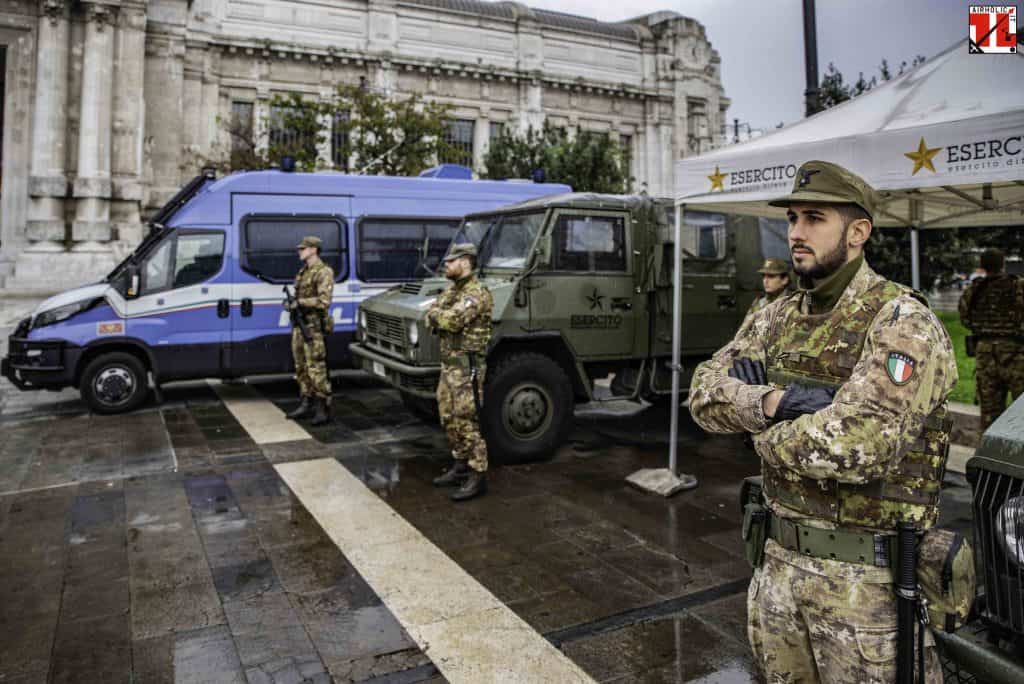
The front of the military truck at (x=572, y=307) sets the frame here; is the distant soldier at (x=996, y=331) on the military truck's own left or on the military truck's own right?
on the military truck's own left

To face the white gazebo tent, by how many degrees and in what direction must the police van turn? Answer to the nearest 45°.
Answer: approximately 135° to its left

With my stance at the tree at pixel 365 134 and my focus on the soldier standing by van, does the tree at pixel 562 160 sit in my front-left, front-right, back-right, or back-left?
back-left

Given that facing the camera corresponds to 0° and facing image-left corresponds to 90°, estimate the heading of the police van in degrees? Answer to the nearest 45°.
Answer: approximately 90°

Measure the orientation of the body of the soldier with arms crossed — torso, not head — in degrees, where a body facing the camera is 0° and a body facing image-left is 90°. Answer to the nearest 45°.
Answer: approximately 45°

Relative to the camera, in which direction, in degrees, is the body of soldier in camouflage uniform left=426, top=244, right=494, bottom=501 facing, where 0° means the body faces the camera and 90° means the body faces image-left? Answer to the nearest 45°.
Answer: approximately 90°

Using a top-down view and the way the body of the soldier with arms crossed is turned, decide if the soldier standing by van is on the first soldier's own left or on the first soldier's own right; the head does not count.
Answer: on the first soldier's own right

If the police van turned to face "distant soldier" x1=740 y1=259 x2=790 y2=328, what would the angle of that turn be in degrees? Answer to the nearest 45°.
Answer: approximately 135° to its left
